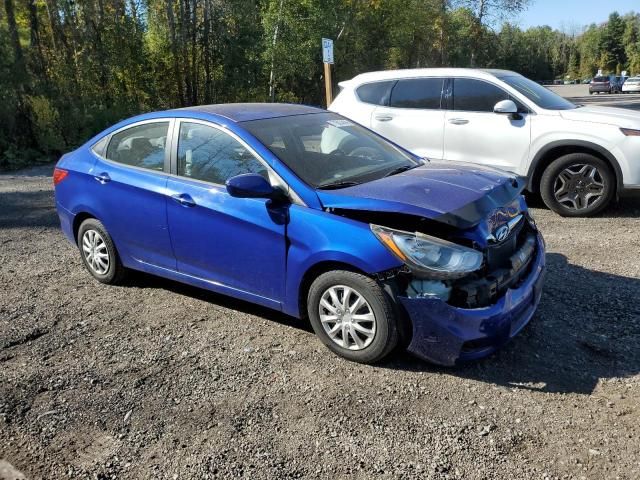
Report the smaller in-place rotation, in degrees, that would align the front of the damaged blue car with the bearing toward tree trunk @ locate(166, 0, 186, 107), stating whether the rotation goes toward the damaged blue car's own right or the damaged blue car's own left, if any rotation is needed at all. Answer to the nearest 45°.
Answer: approximately 135° to the damaged blue car's own left

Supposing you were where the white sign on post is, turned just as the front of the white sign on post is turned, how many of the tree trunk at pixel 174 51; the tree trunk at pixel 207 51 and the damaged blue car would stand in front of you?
1

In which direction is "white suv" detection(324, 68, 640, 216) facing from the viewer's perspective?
to the viewer's right

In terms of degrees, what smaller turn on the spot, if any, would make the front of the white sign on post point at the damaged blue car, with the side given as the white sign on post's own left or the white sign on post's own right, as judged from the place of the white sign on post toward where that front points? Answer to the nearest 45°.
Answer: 0° — it already faces it

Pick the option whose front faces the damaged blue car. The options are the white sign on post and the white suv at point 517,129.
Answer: the white sign on post

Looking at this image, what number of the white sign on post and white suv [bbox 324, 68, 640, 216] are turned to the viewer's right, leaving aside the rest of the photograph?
1

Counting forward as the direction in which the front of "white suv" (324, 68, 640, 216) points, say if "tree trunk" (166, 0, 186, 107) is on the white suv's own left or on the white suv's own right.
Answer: on the white suv's own left

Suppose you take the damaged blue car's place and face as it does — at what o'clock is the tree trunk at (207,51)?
The tree trunk is roughly at 7 o'clock from the damaged blue car.

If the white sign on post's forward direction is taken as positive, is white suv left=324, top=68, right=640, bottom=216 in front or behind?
in front

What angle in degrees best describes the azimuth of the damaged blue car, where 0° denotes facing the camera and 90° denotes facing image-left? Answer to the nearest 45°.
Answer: approximately 315°

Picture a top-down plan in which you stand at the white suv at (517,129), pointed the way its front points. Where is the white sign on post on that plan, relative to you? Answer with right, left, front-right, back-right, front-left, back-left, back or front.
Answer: back-left

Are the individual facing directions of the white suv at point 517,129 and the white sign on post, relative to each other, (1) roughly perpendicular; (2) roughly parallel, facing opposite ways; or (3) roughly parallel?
roughly perpendicular

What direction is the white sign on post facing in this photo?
toward the camera

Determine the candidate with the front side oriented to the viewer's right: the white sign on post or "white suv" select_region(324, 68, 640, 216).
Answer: the white suv

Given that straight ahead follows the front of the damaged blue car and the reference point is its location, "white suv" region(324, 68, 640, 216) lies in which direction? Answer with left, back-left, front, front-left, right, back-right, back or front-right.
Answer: left
